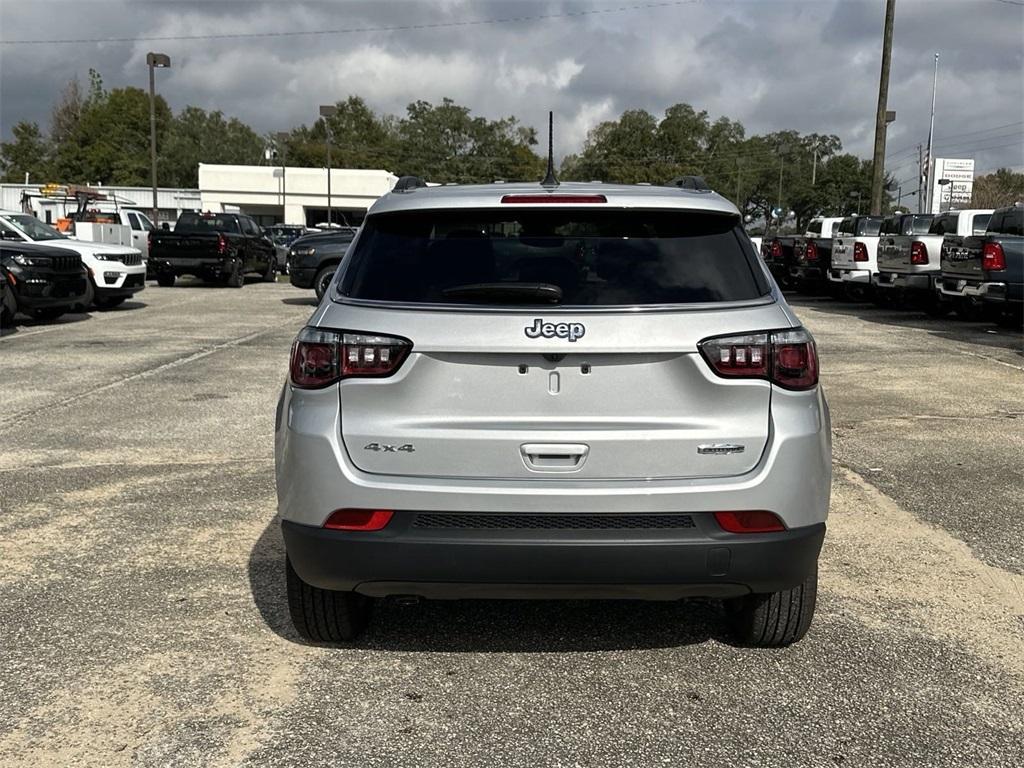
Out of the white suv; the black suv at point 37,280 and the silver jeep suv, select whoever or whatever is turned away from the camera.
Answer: the silver jeep suv

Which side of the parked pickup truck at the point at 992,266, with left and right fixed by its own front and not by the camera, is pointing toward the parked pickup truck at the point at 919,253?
left

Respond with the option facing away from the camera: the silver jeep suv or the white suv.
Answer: the silver jeep suv

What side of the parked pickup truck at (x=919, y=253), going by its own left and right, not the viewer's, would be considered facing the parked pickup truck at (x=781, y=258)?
left

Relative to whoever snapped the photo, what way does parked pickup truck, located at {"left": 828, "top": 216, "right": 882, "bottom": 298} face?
facing away from the viewer and to the right of the viewer

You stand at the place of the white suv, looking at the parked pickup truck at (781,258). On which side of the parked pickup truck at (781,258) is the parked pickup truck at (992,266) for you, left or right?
right

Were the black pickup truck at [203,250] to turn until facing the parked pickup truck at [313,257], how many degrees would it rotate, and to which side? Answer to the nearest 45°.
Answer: approximately 135° to its right

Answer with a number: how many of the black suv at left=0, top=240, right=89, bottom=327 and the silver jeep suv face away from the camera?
1

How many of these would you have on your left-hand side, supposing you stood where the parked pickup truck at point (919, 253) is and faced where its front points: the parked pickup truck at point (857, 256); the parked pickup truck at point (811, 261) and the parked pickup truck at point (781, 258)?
3

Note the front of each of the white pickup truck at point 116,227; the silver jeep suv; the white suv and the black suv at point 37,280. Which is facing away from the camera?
the silver jeep suv

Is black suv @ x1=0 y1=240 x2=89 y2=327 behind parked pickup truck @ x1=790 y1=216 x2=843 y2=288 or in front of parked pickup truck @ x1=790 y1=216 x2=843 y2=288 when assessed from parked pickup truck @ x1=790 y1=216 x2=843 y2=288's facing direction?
behind

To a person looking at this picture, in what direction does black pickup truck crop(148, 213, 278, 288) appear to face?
facing away from the viewer and to the right of the viewer

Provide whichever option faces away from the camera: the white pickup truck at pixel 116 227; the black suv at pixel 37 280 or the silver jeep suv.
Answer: the silver jeep suv
